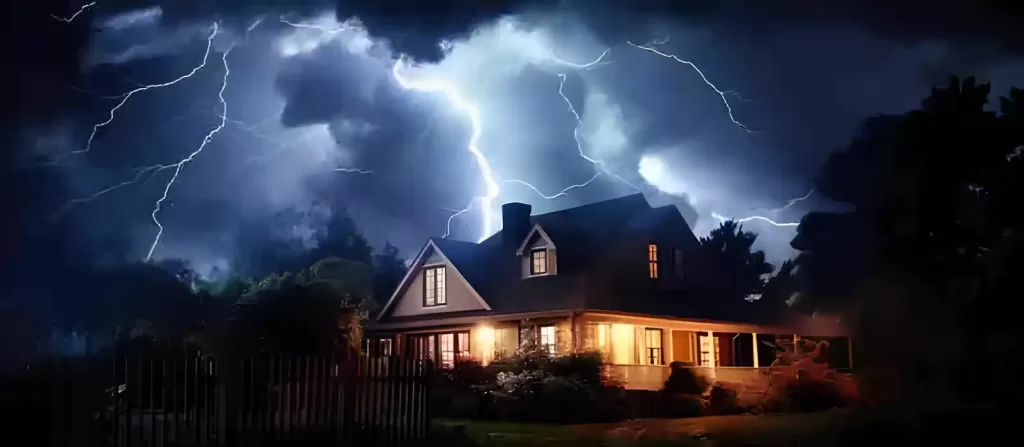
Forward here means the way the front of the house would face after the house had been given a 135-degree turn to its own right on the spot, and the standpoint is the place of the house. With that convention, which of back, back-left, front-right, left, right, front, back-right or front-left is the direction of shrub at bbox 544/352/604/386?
back

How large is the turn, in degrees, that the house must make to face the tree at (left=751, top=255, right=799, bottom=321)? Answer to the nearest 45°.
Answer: approximately 90° to its left

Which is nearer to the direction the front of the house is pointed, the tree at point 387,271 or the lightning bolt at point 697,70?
the tree

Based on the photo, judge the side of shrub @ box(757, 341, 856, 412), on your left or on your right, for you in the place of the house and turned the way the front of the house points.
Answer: on your left

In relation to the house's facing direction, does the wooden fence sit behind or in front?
in front

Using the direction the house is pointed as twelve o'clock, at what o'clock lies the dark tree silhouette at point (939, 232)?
The dark tree silhouette is roughly at 9 o'clock from the house.
